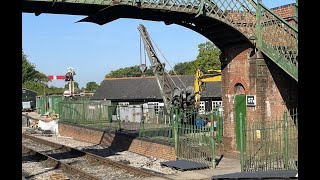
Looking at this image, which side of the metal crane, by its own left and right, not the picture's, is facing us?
left

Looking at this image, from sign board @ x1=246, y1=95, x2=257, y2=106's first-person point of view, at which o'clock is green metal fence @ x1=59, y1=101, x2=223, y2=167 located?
The green metal fence is roughly at 4 o'clock from the sign board.

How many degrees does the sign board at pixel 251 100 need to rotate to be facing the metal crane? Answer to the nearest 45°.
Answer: approximately 135° to its right

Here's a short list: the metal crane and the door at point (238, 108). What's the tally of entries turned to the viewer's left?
1

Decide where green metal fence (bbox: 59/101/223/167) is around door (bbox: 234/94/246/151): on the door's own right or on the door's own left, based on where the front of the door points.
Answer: on the door's own right

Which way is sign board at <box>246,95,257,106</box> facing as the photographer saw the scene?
facing the viewer

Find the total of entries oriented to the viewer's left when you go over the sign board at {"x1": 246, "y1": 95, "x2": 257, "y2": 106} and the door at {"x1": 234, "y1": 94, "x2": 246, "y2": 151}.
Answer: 0

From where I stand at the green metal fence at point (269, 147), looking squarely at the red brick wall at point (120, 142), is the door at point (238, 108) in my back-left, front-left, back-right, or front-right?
front-right

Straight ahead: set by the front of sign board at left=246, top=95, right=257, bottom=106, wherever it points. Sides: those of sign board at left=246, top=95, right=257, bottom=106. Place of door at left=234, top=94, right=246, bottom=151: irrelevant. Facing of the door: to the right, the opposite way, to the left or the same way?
the same way

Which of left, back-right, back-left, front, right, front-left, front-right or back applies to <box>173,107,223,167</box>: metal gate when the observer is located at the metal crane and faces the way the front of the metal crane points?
left

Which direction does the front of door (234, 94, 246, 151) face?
toward the camera

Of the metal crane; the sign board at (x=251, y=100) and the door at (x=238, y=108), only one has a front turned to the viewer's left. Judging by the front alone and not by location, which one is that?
the metal crane

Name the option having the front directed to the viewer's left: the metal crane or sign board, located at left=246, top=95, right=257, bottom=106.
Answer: the metal crane

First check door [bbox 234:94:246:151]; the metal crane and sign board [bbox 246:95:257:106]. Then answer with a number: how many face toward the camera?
2

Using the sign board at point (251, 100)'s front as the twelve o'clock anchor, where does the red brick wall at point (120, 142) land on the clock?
The red brick wall is roughly at 4 o'clock from the sign board.
